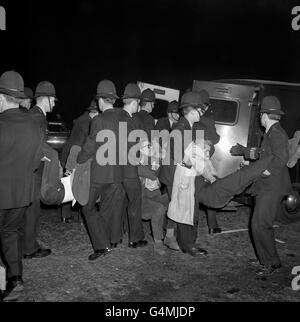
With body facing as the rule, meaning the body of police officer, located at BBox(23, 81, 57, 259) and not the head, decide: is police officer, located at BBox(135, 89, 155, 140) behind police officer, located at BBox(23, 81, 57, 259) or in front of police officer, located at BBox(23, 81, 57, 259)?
in front

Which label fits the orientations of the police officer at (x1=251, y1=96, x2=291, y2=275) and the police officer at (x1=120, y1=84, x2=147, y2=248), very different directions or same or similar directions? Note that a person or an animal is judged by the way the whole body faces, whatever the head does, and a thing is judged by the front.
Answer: very different directions

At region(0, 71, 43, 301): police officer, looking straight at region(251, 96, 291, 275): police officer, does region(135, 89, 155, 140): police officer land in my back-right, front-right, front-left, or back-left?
front-left

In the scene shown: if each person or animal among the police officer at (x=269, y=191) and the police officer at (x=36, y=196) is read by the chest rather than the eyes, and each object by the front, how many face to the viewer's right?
1

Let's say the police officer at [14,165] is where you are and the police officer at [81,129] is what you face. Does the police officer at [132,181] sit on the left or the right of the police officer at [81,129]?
right

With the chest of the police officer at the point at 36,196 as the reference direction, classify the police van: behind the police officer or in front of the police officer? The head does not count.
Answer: in front

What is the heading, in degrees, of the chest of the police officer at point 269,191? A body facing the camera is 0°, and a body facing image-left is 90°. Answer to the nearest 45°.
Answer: approximately 90°

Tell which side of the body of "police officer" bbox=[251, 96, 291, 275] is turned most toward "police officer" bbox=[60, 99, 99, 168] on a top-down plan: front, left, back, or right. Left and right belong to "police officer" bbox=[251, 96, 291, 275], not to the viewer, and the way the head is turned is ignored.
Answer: front

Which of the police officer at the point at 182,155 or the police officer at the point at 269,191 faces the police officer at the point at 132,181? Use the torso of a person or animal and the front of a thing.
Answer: the police officer at the point at 269,191
